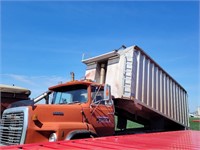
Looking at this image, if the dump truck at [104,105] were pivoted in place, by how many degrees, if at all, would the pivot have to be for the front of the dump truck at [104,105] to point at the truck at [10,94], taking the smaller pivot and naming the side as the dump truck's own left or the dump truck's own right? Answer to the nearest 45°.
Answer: approximately 45° to the dump truck's own right

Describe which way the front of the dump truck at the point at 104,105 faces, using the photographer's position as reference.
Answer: facing the viewer and to the left of the viewer
